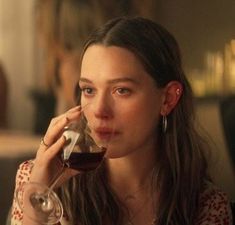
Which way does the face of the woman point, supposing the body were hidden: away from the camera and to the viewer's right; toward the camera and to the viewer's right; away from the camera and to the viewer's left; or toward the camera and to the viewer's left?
toward the camera and to the viewer's left

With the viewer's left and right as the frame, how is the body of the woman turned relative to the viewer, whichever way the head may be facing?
facing the viewer and to the left of the viewer
